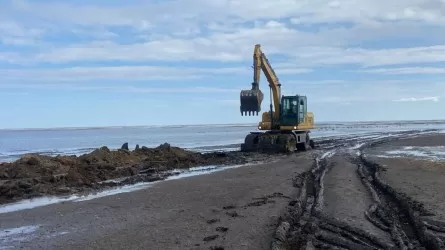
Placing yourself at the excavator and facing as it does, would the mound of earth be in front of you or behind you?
in front

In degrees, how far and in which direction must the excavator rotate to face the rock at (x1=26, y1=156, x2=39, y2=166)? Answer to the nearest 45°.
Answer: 0° — it already faces it

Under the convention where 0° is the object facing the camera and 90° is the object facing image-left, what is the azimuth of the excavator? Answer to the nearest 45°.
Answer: approximately 45°
